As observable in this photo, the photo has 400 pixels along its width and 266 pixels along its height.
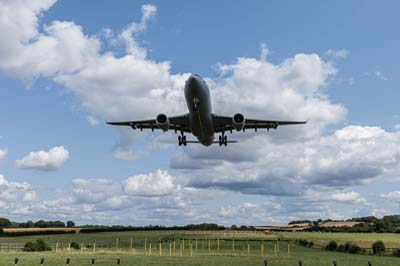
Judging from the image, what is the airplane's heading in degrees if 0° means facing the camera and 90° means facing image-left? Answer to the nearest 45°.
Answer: approximately 0°
